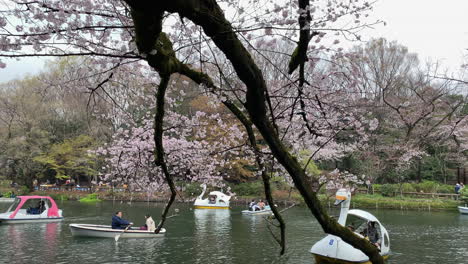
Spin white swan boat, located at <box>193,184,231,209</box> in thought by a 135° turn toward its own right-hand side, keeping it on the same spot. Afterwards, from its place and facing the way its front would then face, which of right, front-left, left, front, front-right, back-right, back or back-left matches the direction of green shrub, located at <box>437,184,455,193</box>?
front-right

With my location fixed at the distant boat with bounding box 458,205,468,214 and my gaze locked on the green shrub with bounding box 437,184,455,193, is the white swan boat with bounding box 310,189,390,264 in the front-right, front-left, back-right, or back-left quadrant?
back-left

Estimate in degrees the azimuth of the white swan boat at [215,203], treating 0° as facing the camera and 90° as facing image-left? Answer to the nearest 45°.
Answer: approximately 90°

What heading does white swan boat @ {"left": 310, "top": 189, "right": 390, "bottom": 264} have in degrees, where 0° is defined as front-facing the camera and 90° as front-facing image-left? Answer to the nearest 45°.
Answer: approximately 45°

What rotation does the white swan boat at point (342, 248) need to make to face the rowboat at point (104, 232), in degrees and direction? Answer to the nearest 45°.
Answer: approximately 45° to its right

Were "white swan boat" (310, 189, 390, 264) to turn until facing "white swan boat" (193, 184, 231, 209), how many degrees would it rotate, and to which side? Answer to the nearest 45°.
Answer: approximately 90° to its right

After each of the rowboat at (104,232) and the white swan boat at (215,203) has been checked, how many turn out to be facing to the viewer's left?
2

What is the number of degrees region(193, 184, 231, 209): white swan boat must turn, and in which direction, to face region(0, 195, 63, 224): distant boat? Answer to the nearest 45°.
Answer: approximately 45° to its left

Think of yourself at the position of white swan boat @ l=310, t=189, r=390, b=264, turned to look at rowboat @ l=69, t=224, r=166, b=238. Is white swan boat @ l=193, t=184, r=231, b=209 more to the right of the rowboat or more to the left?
right

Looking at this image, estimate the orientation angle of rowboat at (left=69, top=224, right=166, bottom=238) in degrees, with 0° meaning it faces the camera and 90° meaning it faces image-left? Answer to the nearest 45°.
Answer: approximately 90°
